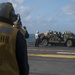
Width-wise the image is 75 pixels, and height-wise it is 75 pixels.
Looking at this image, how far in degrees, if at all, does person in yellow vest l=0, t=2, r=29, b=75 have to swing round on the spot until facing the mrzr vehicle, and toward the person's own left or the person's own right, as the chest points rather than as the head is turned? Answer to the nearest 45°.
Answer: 0° — they already face it

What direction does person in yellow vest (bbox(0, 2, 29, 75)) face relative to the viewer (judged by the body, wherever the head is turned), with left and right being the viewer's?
facing away from the viewer
